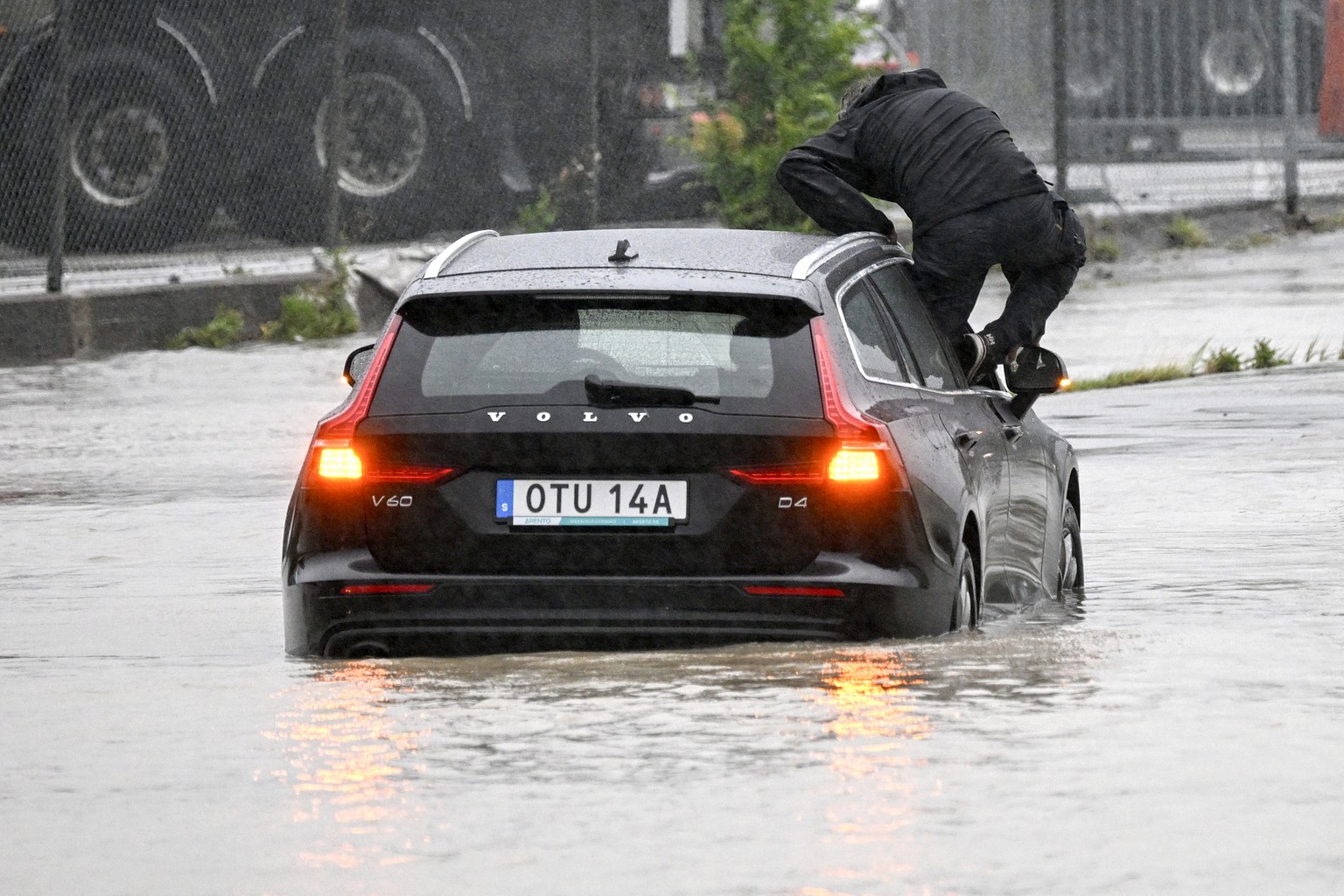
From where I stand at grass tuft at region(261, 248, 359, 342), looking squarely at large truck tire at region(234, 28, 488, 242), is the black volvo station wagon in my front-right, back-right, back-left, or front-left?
back-right

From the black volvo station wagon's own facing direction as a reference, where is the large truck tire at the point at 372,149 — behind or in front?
in front

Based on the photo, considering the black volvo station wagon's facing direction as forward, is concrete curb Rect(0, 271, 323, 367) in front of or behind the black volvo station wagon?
in front

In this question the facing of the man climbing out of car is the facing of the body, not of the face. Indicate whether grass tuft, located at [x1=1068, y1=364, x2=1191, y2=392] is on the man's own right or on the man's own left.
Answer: on the man's own right

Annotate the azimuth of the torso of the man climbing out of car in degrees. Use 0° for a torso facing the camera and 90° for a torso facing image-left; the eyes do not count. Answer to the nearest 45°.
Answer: approximately 135°

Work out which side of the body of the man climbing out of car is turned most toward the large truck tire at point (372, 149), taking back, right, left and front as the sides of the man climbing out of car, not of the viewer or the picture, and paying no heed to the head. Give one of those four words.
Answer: front

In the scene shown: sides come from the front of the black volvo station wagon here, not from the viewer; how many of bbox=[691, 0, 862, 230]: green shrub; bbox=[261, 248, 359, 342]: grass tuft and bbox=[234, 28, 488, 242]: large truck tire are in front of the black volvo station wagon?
3

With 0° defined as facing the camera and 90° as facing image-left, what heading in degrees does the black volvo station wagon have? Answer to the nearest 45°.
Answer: approximately 180°

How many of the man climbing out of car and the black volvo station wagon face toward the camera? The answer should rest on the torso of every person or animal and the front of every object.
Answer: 0
